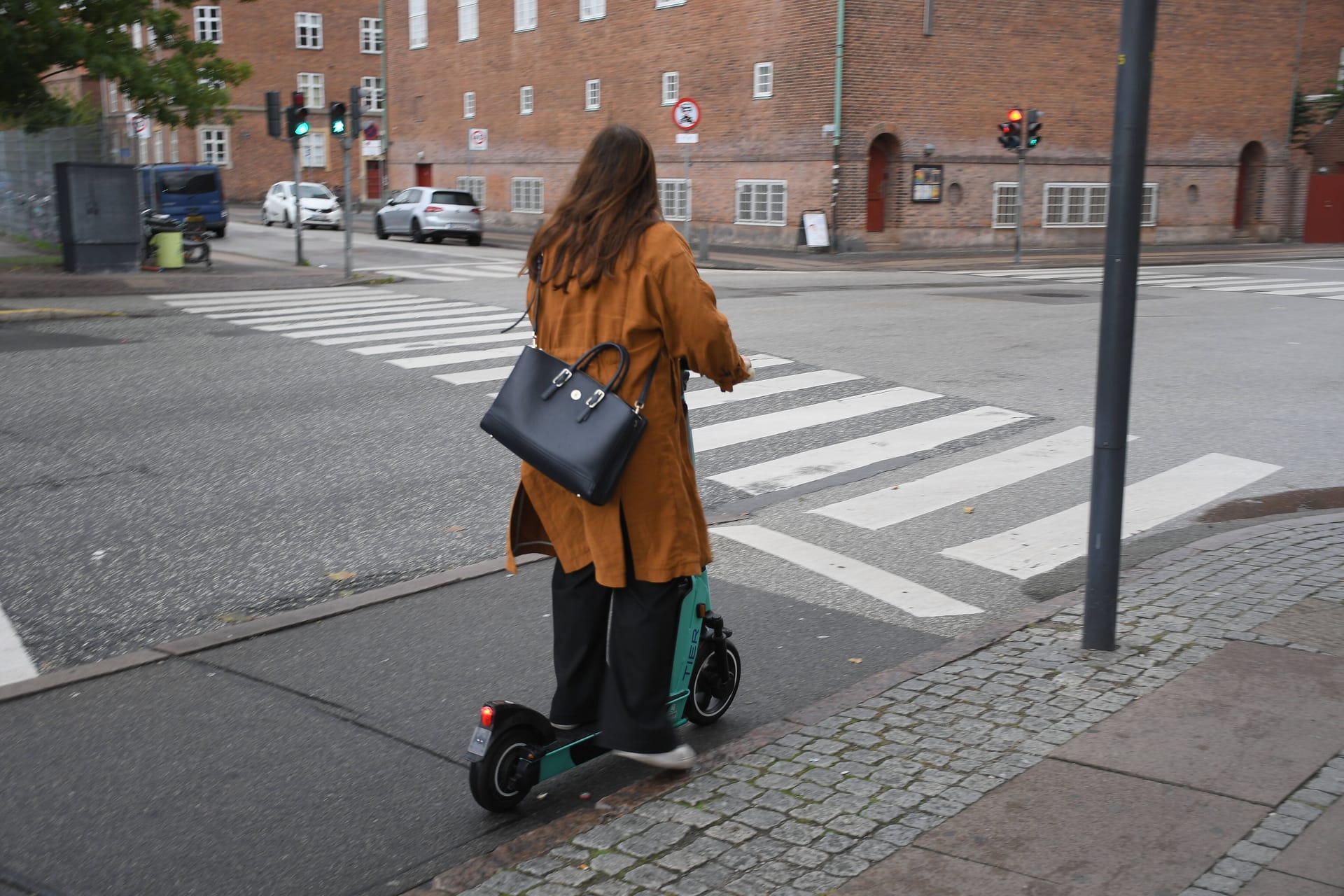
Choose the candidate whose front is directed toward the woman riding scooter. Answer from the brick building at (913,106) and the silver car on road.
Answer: the brick building

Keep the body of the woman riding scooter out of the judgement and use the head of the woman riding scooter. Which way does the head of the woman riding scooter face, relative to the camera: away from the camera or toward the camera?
away from the camera

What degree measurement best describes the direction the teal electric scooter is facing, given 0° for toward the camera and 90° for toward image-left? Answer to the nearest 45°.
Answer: approximately 225°

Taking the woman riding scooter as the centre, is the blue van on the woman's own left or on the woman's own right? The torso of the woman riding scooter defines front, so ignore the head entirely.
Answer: on the woman's own left

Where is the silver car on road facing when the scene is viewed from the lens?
facing away from the viewer and to the left of the viewer

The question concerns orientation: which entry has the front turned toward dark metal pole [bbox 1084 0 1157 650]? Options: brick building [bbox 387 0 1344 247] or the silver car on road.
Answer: the brick building

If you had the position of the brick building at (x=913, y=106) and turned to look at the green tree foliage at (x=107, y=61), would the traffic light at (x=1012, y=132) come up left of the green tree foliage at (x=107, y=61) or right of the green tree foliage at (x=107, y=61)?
left

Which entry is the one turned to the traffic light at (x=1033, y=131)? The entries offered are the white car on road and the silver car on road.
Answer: the white car on road

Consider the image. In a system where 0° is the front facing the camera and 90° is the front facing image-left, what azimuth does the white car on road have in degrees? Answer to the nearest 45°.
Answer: approximately 315°

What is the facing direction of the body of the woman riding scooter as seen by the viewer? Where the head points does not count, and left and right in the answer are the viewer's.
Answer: facing away from the viewer and to the right of the viewer

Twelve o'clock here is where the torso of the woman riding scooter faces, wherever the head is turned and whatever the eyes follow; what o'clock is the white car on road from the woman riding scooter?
The white car on road is roughly at 10 o'clock from the woman riding scooter.

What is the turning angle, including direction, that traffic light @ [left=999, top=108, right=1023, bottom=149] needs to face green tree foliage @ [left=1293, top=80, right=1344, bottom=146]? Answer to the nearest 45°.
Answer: approximately 135° to its left
